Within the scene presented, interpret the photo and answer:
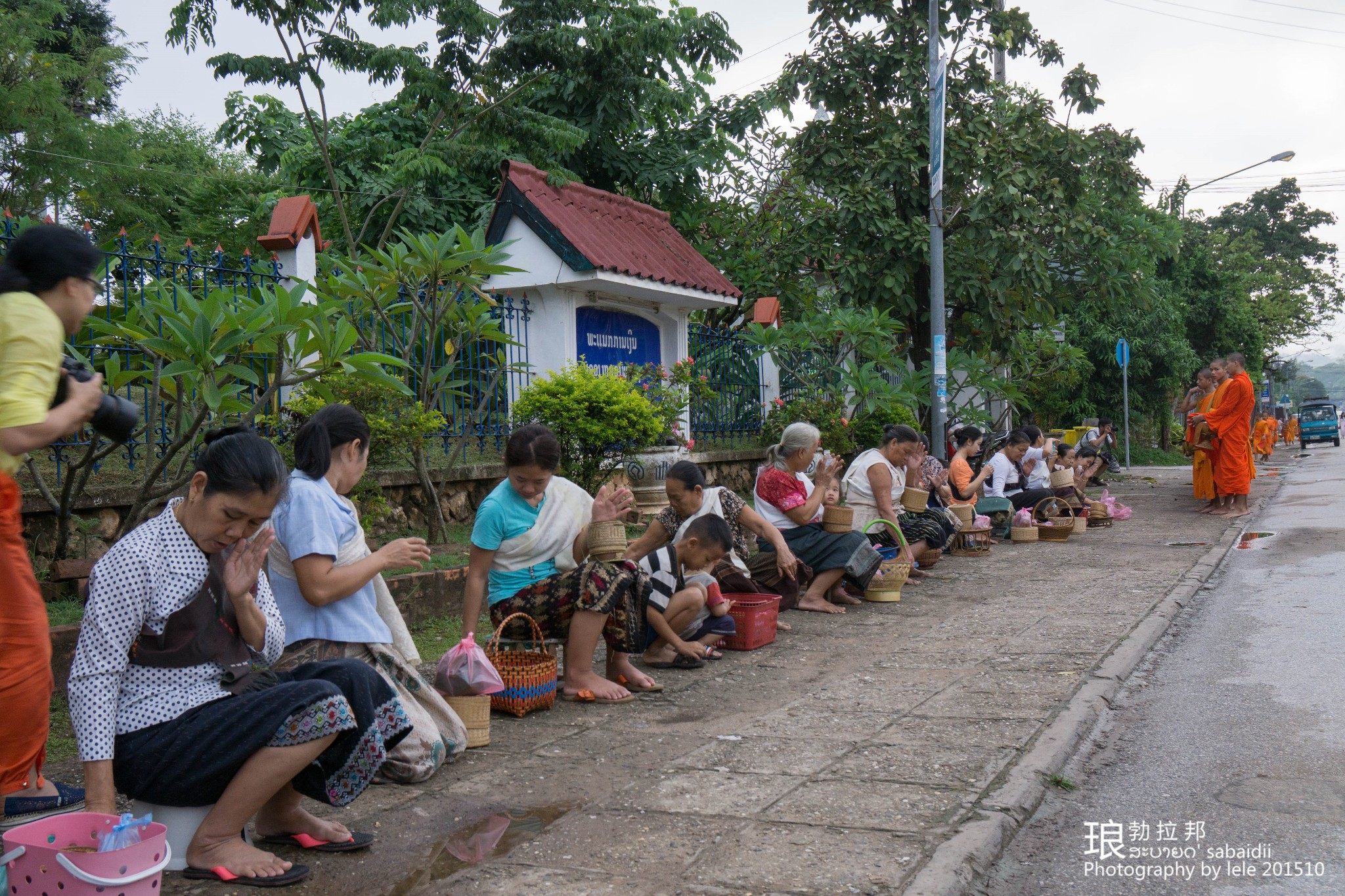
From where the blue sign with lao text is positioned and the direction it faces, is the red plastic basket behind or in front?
in front

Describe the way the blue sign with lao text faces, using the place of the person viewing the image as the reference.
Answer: facing the viewer and to the right of the viewer

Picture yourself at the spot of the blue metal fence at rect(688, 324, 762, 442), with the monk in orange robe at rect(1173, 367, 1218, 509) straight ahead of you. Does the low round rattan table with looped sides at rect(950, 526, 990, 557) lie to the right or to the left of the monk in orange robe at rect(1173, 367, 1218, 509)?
right

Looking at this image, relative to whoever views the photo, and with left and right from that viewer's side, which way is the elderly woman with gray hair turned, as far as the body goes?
facing to the right of the viewer

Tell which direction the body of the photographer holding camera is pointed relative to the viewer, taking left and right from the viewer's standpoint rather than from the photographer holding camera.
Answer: facing to the right of the viewer

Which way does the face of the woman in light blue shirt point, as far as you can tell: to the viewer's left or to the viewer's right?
to the viewer's right

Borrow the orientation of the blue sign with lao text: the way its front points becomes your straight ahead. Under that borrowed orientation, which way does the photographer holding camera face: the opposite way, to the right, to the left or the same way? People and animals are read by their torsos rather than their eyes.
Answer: to the left

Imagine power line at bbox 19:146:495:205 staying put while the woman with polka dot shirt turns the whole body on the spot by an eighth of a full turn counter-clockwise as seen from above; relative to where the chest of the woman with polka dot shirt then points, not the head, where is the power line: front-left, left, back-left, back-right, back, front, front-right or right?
left

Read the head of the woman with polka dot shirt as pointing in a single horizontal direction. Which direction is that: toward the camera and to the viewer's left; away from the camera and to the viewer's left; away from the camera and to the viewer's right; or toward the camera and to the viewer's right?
toward the camera and to the viewer's right

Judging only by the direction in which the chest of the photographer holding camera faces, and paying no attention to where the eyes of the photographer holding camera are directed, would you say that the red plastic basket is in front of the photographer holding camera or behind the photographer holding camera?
in front

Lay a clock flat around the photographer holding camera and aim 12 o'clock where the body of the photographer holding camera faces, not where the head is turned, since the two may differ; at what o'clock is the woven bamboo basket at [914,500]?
The woven bamboo basket is roughly at 11 o'clock from the photographer holding camera.

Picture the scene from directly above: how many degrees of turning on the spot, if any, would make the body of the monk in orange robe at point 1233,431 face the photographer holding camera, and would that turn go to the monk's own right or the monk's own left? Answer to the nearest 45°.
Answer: approximately 90° to the monk's own left

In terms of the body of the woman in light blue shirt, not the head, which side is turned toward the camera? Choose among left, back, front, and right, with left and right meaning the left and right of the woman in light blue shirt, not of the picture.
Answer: right

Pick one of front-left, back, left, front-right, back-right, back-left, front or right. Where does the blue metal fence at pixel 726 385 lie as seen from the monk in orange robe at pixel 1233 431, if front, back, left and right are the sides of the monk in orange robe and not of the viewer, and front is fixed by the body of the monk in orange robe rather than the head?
front-left

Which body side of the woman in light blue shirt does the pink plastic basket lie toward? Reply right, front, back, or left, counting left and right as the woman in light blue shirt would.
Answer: right

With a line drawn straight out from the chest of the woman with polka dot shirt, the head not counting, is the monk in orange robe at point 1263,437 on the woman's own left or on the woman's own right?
on the woman's own left

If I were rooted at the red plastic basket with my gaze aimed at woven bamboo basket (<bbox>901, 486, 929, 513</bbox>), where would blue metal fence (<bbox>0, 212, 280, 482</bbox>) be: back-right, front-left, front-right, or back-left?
back-left
